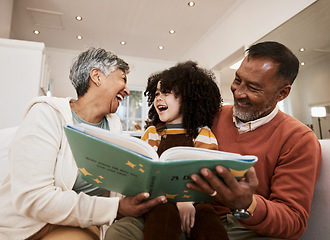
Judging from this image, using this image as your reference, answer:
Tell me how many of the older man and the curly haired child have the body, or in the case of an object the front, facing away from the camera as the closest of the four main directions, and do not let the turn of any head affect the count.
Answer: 0

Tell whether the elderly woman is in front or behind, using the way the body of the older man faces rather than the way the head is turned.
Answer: in front

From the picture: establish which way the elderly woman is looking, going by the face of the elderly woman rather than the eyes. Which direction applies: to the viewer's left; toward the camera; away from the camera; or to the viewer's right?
to the viewer's right

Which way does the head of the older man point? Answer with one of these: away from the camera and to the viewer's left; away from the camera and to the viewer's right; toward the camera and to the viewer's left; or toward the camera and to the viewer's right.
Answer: toward the camera and to the viewer's left

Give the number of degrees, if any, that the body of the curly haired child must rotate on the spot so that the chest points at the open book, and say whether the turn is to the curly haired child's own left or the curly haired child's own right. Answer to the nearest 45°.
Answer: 0° — they already face it

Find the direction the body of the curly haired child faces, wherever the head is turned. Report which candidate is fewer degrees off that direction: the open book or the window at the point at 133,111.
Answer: the open book

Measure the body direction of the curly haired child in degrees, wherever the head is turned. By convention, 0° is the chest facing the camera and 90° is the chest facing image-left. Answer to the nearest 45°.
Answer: approximately 0°

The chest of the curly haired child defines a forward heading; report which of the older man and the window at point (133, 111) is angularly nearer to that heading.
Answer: the older man

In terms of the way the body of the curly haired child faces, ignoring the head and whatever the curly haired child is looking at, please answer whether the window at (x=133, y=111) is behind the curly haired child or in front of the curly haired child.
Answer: behind
